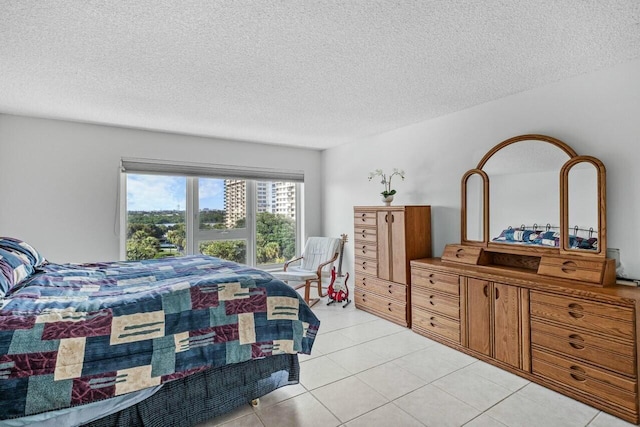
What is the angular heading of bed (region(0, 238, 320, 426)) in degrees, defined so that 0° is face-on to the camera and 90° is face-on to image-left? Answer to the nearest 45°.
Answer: approximately 270°

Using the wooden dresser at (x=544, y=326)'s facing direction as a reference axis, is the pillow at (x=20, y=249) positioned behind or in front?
in front

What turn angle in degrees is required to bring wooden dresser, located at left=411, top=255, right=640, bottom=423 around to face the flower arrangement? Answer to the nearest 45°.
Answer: approximately 90° to its right

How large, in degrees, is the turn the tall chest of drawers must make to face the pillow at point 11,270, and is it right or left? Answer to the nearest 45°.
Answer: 0° — it already faces it

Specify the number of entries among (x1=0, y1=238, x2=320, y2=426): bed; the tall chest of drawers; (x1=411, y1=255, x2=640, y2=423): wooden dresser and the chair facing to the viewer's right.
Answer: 1

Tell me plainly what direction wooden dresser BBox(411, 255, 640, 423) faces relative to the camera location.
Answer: facing the viewer and to the left of the viewer

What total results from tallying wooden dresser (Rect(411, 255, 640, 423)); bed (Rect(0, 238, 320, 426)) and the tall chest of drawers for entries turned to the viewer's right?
1

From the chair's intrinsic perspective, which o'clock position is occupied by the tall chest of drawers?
The tall chest of drawers is roughly at 9 o'clock from the chair.

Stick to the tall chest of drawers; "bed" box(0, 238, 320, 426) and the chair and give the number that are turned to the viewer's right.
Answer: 1

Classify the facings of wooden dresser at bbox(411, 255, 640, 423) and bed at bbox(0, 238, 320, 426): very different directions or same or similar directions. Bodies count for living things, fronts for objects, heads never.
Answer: very different directions

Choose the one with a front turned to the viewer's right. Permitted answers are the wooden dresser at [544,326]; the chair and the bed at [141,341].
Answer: the bed

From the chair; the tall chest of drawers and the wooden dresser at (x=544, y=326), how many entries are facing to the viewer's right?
0

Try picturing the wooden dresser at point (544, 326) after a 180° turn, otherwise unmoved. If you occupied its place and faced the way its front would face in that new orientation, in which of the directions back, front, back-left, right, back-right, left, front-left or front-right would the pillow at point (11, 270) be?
back
